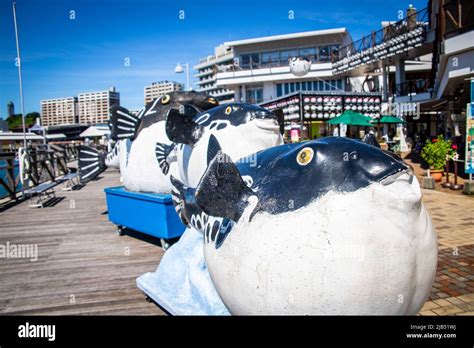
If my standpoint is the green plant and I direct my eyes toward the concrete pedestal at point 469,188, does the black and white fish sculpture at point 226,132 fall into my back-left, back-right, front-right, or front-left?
front-right

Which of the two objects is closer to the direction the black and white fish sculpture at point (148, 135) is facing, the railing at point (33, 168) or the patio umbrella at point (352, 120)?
the patio umbrella

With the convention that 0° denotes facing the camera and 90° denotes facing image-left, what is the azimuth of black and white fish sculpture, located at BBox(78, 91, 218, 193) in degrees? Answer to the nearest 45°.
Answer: approximately 270°

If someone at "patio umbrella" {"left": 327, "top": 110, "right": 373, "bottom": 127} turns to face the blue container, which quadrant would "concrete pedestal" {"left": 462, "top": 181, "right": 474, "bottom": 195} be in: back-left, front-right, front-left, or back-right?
front-left

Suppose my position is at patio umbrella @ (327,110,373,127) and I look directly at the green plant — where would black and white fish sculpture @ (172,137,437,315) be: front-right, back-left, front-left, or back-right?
front-right

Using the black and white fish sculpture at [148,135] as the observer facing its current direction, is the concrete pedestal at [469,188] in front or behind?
in front

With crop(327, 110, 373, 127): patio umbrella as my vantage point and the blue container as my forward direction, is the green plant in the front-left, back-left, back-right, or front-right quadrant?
front-left

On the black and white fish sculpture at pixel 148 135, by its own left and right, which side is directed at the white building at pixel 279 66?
left
